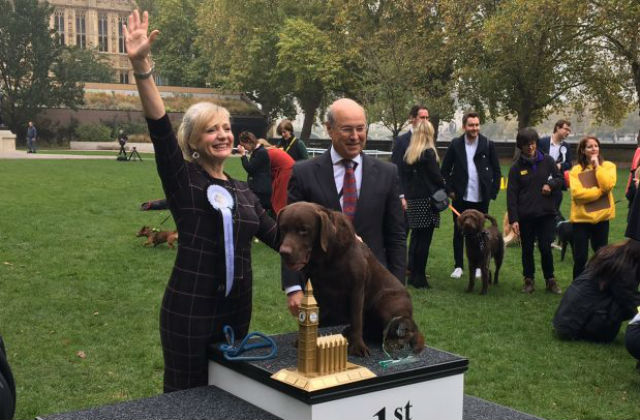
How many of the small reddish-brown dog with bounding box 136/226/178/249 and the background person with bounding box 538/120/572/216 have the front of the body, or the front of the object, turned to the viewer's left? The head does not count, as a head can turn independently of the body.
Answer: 1

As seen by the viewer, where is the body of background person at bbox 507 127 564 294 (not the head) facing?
toward the camera

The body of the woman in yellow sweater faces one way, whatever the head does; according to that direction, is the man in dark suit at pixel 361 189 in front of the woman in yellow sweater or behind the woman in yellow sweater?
in front

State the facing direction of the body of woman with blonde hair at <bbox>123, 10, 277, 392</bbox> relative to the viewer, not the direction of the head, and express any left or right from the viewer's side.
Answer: facing the viewer and to the right of the viewer

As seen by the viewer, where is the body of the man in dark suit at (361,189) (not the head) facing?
toward the camera

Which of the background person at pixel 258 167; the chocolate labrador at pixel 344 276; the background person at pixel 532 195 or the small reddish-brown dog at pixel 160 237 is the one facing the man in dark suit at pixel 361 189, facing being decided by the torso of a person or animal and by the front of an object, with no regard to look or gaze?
the background person at pixel 532 195

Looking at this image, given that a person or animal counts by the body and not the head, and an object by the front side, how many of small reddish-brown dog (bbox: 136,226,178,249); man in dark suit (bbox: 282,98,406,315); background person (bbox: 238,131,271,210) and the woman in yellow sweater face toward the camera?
2

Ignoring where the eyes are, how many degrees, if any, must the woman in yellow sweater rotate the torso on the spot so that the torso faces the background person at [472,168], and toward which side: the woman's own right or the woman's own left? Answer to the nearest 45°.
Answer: approximately 90° to the woman's own right

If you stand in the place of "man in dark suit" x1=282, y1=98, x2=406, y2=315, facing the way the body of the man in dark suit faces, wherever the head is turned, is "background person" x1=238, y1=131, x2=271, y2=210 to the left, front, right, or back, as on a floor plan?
back

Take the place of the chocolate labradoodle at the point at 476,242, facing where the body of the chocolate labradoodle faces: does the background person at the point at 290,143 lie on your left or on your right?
on your right

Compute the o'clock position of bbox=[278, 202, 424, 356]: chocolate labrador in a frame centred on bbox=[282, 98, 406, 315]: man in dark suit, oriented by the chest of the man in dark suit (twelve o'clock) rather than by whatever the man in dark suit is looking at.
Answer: The chocolate labrador is roughly at 12 o'clock from the man in dark suit.

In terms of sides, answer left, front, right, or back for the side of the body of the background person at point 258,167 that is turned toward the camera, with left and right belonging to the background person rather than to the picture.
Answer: left
